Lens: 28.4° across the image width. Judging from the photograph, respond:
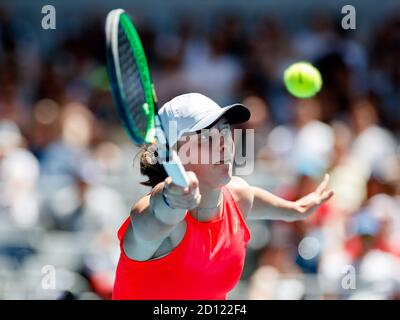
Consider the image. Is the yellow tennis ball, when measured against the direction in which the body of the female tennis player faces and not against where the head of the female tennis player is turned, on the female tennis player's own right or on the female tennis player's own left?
on the female tennis player's own left

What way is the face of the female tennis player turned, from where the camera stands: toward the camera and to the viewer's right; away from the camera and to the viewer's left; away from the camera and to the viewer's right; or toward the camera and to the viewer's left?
toward the camera and to the viewer's right

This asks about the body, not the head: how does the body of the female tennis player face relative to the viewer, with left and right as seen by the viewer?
facing the viewer and to the right of the viewer
